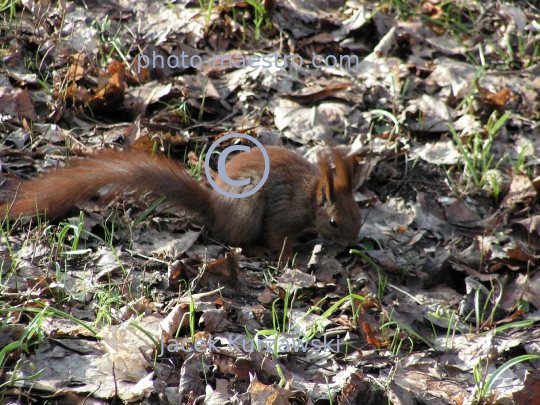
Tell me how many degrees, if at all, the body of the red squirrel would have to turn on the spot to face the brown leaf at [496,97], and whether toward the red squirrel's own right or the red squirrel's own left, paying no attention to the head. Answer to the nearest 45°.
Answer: approximately 45° to the red squirrel's own left

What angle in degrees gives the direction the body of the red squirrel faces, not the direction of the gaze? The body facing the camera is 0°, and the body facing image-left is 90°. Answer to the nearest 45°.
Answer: approximately 270°
